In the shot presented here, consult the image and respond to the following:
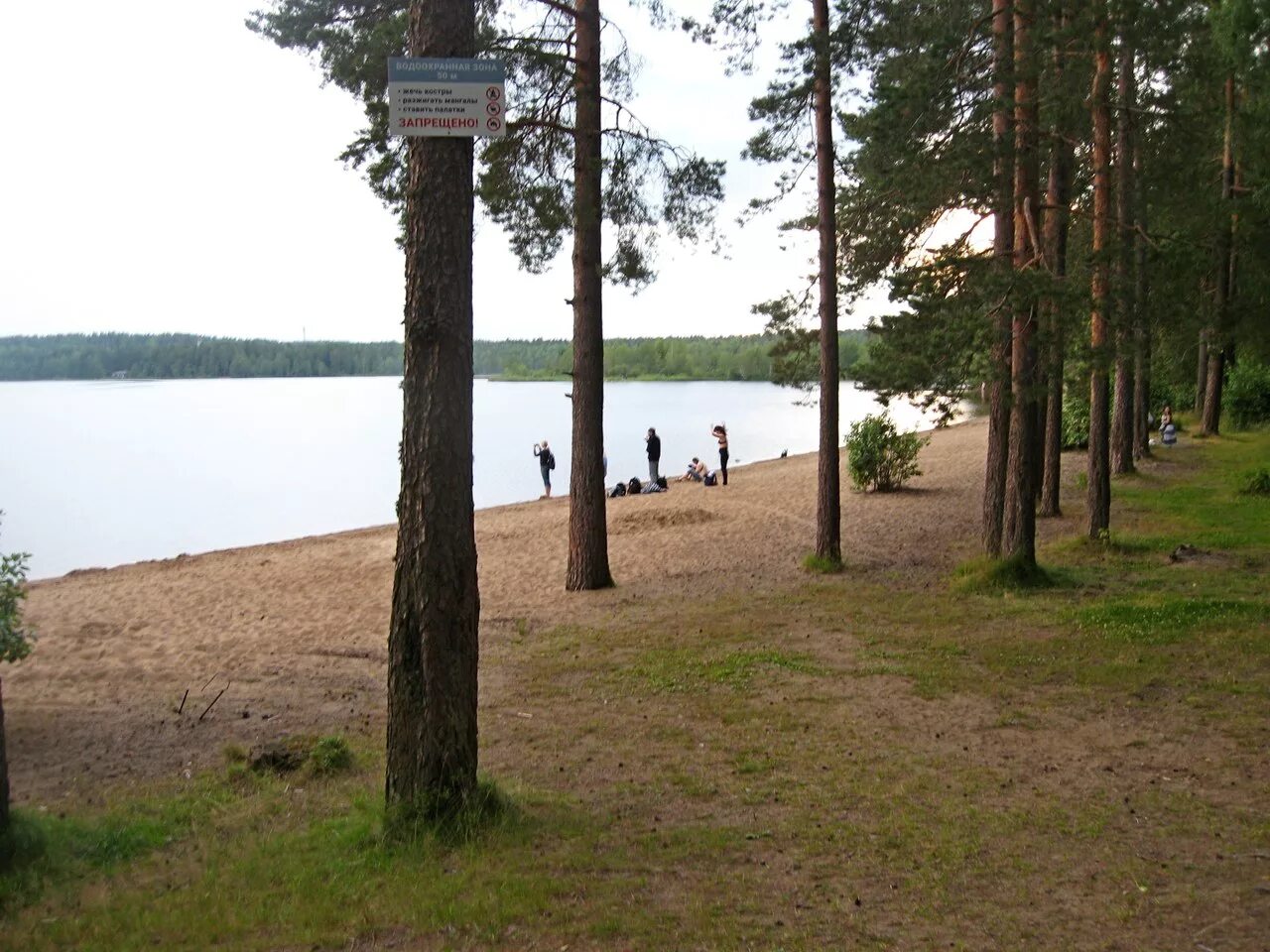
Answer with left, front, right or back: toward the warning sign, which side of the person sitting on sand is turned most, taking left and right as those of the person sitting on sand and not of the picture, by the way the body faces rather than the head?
left

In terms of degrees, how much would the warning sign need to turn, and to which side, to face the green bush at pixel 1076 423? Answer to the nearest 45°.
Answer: approximately 135° to its left

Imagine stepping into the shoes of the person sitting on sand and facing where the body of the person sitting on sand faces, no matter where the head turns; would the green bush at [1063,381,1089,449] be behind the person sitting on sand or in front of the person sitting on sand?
behind

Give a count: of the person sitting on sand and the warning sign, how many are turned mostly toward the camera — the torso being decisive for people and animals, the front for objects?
1

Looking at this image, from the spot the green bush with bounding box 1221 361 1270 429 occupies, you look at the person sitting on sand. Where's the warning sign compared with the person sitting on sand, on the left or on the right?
left

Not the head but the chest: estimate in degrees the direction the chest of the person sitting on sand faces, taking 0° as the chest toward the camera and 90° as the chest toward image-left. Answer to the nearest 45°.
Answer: approximately 90°

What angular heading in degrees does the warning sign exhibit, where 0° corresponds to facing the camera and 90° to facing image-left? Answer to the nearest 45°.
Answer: approximately 0°
